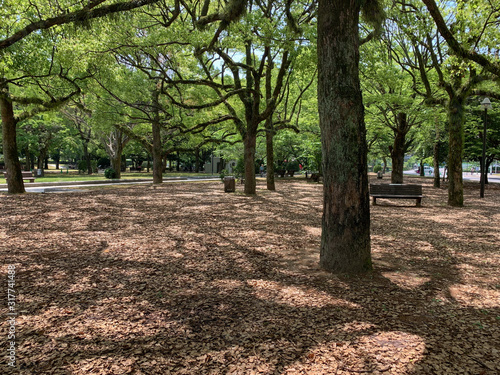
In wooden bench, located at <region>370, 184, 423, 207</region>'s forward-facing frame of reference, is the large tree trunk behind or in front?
in front

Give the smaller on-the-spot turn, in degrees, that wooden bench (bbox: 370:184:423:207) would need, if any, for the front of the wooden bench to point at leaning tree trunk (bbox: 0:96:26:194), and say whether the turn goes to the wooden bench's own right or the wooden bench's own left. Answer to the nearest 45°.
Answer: approximately 90° to the wooden bench's own right

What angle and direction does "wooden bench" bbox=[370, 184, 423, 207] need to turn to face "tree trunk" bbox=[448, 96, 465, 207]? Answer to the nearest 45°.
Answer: approximately 90° to its left

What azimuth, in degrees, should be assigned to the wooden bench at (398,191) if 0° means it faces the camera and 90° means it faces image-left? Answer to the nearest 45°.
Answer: approximately 0°

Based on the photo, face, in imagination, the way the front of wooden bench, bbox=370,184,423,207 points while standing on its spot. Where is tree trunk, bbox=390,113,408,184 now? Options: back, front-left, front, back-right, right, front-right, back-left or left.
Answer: back

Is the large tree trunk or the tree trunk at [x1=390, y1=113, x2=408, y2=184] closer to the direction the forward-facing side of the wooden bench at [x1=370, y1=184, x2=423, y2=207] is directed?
the large tree trunk

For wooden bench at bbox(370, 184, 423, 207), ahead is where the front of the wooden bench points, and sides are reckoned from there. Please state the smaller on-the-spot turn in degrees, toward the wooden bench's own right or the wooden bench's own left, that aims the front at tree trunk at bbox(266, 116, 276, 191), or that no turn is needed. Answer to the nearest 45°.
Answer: approximately 135° to the wooden bench's own right

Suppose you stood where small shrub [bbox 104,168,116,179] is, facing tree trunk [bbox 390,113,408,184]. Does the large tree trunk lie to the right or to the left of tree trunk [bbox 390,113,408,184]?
right

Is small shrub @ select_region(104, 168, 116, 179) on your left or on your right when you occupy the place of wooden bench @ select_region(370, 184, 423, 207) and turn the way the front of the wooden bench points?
on your right

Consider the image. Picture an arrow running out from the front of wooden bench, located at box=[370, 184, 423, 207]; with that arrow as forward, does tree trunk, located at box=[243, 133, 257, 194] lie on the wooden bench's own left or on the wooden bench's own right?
on the wooden bench's own right
